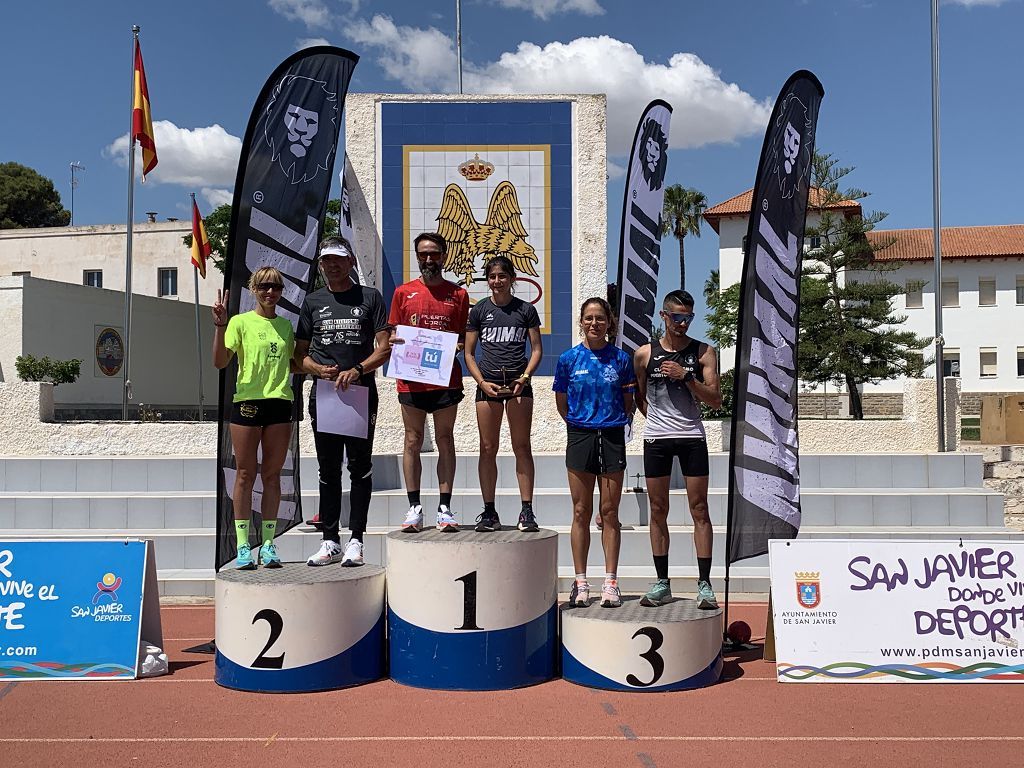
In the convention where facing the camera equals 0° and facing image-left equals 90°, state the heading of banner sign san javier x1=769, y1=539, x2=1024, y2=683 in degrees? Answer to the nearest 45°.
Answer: approximately 0°

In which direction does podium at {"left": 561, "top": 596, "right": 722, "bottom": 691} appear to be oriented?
toward the camera

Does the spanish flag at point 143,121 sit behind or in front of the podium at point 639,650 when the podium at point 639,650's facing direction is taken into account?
behind

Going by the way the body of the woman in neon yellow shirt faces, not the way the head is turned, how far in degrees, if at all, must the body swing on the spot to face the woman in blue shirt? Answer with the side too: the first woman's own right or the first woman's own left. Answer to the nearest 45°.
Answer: approximately 90° to the first woman's own left

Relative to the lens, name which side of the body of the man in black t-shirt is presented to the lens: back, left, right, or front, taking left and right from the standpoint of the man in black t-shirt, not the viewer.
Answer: front

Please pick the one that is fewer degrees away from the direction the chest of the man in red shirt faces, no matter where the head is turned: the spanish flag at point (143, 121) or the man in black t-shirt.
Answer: the man in black t-shirt

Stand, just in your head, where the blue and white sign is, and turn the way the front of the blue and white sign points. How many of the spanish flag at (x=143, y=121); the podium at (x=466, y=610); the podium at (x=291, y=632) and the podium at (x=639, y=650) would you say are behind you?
1

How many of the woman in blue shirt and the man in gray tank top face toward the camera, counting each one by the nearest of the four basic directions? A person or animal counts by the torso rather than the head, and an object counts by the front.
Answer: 2

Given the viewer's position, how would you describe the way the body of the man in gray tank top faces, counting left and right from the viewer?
facing the viewer

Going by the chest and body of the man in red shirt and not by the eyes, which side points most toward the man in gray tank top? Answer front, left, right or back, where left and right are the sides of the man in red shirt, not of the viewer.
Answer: left

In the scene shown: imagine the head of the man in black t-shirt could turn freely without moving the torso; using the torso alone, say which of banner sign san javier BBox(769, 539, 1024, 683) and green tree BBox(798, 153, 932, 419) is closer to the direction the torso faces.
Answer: the banner sign san javier

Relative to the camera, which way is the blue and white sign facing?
toward the camera

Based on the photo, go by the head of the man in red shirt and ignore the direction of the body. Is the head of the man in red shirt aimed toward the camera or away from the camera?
toward the camera

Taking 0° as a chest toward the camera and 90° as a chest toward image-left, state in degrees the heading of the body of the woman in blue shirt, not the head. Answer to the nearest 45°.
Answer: approximately 0°
